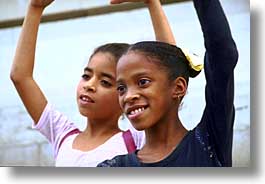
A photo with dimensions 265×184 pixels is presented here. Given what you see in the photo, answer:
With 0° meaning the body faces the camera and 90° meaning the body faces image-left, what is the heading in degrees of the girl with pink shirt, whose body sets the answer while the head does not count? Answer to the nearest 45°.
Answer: approximately 45°
